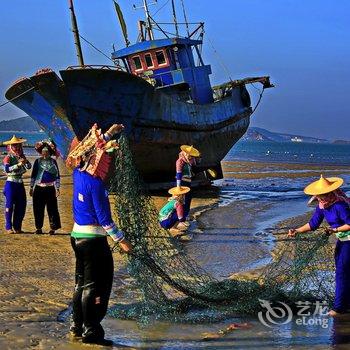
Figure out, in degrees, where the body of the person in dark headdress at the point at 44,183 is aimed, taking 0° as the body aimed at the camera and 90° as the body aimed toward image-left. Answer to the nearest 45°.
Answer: approximately 0°

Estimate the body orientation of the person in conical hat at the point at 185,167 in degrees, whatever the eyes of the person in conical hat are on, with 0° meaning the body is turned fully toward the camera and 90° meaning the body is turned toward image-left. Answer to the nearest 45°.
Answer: approximately 315°

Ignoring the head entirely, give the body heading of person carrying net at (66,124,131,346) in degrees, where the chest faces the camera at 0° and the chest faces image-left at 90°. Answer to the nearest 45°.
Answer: approximately 225°

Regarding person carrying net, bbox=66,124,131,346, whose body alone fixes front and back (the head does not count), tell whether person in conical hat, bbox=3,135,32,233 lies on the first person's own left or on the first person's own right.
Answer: on the first person's own left

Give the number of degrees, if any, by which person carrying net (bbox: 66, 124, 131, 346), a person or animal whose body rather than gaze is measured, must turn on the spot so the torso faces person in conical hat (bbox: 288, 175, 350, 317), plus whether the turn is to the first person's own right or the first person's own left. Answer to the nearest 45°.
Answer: approximately 45° to the first person's own right

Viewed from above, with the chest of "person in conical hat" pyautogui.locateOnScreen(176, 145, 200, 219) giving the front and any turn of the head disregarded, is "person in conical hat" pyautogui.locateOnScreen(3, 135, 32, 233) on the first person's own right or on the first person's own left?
on the first person's own right

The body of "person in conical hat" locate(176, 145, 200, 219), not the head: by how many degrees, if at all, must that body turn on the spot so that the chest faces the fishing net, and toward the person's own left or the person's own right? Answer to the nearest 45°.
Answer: approximately 45° to the person's own right

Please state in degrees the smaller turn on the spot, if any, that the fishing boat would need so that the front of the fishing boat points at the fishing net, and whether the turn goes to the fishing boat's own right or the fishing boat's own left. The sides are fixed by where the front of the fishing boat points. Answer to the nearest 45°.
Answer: approximately 45° to the fishing boat's own left
